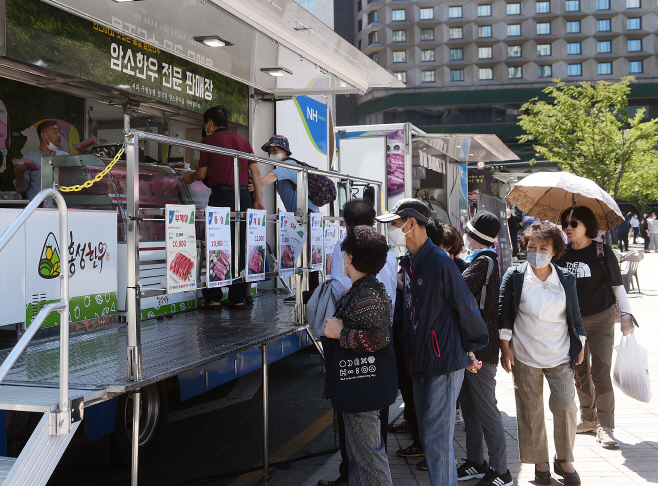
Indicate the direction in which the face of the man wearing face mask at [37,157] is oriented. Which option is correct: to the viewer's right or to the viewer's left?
to the viewer's right

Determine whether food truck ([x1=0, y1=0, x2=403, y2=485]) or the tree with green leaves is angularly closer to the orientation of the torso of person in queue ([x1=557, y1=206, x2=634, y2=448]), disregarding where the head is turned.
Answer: the food truck

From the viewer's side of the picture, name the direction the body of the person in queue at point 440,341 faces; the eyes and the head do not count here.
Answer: to the viewer's left

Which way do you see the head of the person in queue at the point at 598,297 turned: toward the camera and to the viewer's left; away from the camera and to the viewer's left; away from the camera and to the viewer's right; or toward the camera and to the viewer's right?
toward the camera and to the viewer's left

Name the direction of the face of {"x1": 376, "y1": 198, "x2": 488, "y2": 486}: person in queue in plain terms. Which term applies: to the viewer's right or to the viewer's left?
to the viewer's left

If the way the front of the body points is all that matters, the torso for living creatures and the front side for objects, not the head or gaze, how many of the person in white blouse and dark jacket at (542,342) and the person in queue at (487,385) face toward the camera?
1

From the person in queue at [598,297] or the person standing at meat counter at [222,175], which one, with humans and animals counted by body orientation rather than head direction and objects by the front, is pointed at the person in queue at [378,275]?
the person in queue at [598,297]

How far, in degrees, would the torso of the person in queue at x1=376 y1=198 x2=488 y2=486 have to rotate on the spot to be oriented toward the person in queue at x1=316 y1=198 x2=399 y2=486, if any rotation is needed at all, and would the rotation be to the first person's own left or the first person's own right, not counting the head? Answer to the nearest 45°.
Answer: approximately 45° to the first person's own right

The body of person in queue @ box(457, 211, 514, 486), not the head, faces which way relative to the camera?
to the viewer's left

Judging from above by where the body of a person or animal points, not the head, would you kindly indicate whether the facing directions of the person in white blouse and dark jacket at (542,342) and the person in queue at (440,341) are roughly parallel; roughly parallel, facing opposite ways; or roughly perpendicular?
roughly perpendicular

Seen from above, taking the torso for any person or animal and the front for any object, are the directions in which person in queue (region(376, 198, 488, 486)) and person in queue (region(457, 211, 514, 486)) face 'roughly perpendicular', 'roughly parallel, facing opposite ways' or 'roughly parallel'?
roughly parallel

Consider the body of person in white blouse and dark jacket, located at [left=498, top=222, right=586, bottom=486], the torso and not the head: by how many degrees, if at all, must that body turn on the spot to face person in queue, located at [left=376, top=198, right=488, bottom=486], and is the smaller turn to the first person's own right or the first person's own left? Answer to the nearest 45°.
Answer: approximately 45° to the first person's own right

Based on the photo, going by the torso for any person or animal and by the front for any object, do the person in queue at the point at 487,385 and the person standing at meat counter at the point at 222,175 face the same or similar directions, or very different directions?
same or similar directions

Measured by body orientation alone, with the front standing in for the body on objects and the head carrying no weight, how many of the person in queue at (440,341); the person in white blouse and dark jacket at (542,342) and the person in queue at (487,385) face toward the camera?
1

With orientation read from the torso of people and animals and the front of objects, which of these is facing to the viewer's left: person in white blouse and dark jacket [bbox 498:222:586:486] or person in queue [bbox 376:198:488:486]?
person in queue [bbox 376:198:488:486]

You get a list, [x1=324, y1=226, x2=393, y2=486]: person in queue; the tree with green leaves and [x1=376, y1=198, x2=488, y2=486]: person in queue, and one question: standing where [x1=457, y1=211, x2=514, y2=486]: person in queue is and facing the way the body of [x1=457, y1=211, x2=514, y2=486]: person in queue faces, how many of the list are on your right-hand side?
1
